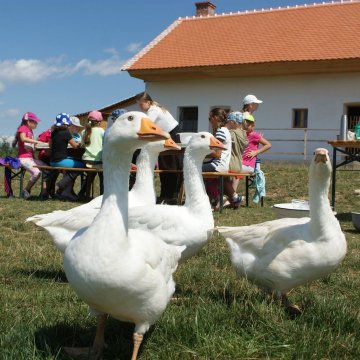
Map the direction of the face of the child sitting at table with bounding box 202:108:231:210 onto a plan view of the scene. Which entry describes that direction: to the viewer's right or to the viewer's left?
to the viewer's left

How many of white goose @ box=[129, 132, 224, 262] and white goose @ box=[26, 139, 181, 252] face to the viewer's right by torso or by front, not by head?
2

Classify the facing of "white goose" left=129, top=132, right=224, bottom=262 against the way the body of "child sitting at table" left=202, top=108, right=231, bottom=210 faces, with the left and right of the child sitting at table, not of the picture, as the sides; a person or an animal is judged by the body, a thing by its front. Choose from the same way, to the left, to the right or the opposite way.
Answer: the opposite way

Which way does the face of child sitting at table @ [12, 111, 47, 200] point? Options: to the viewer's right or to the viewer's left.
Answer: to the viewer's right

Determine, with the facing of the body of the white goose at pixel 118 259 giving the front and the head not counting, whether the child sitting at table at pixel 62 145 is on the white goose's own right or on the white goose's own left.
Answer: on the white goose's own right

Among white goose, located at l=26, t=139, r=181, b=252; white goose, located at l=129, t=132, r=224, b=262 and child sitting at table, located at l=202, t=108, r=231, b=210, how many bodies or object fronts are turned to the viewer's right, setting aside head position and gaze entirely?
2

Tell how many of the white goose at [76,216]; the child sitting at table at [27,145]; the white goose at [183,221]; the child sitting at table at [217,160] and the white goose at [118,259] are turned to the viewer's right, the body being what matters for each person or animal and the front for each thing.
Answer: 3

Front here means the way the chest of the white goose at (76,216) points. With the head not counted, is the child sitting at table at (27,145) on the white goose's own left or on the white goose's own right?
on the white goose's own left

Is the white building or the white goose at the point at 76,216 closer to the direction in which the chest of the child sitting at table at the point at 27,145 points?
the white building

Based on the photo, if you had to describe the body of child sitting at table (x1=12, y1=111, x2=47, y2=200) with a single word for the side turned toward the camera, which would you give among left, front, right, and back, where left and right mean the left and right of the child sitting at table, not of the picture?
right

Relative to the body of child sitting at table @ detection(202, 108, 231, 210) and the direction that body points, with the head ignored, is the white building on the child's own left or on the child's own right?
on the child's own right

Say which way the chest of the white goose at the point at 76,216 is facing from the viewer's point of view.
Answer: to the viewer's right

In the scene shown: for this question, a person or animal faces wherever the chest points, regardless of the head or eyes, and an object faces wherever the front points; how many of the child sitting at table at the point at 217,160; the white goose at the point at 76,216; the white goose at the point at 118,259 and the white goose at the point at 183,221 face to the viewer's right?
2

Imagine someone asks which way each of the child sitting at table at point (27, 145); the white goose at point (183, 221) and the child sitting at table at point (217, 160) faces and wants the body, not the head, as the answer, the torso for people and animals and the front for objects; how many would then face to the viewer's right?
2
